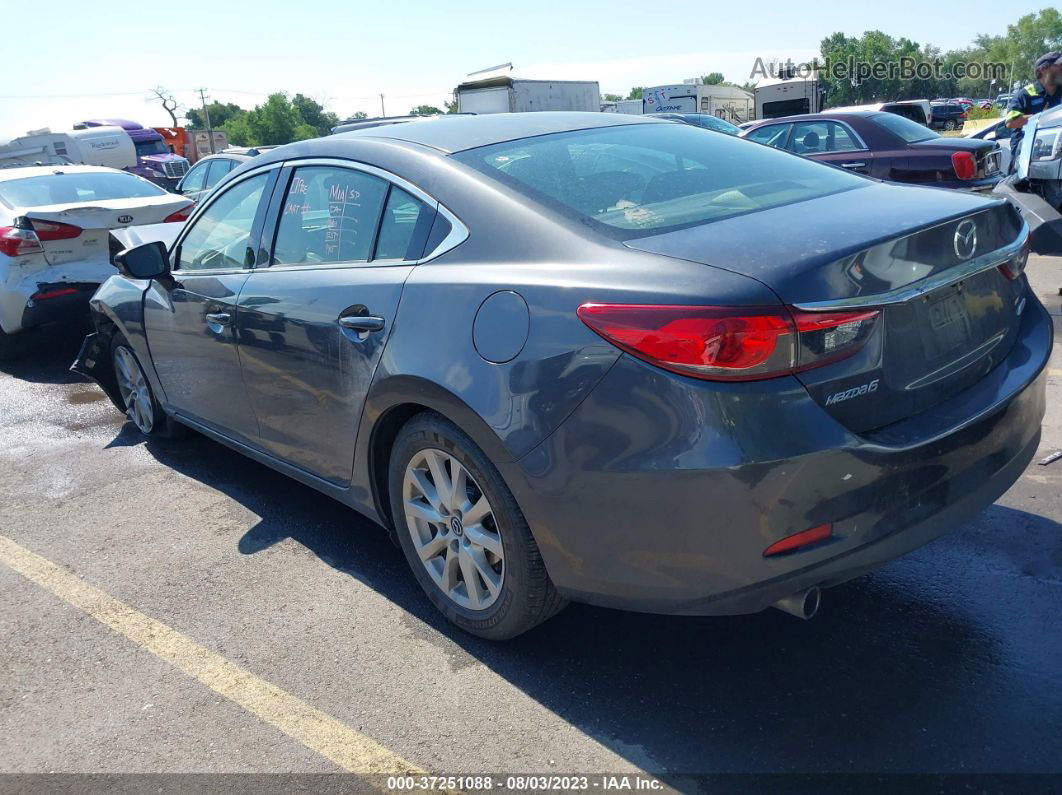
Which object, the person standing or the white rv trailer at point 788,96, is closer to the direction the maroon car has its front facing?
the white rv trailer

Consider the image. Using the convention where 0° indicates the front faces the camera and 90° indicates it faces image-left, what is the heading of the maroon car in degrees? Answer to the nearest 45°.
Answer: approximately 135°

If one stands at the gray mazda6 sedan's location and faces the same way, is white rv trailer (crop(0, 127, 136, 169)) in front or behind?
in front

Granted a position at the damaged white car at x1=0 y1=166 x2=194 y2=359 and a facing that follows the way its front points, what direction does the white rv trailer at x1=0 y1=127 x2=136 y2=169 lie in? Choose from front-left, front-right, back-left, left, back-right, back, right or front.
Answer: front-right

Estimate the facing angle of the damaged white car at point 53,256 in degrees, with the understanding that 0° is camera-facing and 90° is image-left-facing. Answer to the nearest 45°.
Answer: approximately 135°

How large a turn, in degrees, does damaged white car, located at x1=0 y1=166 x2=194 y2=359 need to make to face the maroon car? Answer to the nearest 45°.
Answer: approximately 135° to its right

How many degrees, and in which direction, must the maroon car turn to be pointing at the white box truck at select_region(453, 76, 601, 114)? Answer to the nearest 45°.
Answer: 0° — it already faces it

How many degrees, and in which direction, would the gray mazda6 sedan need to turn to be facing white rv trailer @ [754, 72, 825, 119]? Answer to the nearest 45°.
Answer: approximately 45° to its right

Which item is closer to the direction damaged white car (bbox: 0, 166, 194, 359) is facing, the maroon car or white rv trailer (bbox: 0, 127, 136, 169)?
the white rv trailer

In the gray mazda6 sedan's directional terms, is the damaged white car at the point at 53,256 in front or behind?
in front

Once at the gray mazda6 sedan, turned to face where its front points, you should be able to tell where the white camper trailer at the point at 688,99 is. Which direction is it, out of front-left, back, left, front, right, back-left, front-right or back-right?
front-right

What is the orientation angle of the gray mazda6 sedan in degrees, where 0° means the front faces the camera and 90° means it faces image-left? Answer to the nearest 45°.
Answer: approximately 135°
